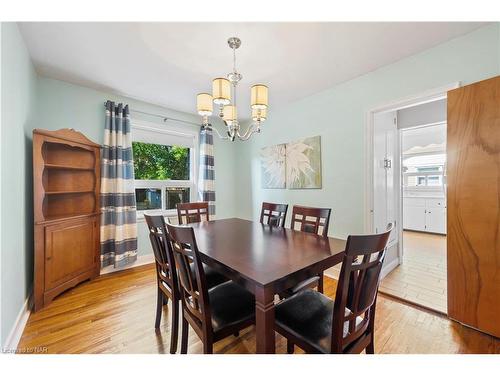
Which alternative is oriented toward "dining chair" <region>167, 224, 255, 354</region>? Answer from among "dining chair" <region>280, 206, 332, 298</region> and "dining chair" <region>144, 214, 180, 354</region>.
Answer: "dining chair" <region>280, 206, 332, 298</region>

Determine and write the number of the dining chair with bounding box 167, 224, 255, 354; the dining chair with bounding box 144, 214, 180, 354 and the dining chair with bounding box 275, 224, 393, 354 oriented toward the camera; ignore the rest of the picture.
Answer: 0

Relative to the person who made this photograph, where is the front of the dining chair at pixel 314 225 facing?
facing the viewer and to the left of the viewer

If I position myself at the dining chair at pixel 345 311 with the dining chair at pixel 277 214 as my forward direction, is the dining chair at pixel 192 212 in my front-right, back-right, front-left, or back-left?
front-left

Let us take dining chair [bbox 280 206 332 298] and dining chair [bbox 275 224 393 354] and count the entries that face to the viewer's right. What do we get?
0

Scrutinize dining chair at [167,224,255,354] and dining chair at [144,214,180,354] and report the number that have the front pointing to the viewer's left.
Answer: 0

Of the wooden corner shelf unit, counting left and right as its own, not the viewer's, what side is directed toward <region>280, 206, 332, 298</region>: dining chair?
front

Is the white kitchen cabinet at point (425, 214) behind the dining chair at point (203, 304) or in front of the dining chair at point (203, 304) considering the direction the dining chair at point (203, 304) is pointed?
in front

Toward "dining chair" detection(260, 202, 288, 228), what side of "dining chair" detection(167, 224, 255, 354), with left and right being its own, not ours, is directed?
front

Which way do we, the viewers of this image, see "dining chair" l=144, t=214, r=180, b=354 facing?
facing away from the viewer and to the right of the viewer

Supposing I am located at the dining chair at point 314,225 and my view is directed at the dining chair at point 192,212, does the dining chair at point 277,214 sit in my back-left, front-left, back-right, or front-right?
front-right

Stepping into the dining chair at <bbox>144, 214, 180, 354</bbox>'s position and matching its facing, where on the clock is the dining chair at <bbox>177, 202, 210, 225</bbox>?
the dining chair at <bbox>177, 202, 210, 225</bbox> is roughly at 11 o'clock from the dining chair at <bbox>144, 214, 180, 354</bbox>.

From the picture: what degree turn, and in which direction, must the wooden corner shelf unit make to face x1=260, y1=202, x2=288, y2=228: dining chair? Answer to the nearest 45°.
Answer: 0° — it already faces it

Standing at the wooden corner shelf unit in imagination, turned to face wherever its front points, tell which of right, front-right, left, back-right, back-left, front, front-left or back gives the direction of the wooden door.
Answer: front

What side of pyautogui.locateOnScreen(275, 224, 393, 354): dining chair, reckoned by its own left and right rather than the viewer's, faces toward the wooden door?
right

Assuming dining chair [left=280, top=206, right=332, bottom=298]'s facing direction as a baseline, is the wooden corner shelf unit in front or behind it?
in front

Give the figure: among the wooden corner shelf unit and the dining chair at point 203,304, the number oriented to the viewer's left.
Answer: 0

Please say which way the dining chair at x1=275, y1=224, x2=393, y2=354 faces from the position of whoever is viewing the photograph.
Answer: facing away from the viewer and to the left of the viewer

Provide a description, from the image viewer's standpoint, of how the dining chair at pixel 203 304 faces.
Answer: facing away from the viewer and to the right of the viewer

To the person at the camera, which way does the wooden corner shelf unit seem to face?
facing the viewer and to the right of the viewer
